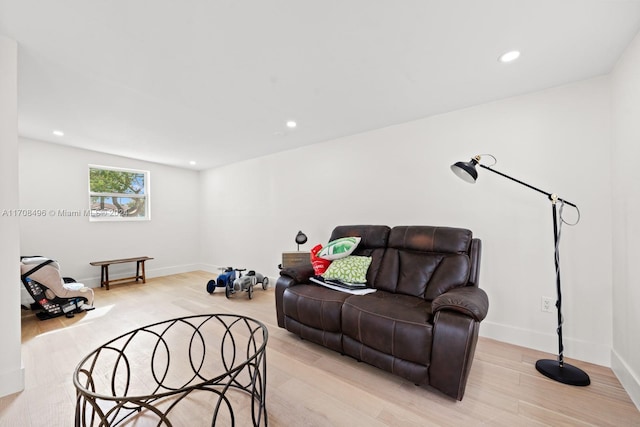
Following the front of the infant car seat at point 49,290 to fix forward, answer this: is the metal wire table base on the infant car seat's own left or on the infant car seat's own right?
on the infant car seat's own right

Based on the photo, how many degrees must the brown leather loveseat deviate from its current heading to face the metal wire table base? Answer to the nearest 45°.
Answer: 0° — it already faces it

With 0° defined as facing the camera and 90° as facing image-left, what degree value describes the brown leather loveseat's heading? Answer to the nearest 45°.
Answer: approximately 45°

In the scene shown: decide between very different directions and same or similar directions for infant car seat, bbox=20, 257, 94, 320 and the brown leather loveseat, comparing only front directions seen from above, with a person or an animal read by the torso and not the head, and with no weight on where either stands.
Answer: very different directions

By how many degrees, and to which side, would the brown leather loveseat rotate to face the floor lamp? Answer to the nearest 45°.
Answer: approximately 135° to its left

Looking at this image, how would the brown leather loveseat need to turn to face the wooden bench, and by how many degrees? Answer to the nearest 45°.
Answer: approximately 45° to its right

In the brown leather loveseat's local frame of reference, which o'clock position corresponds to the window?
The window is roughly at 2 o'clock from the brown leather loveseat.

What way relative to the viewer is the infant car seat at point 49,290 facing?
to the viewer's right

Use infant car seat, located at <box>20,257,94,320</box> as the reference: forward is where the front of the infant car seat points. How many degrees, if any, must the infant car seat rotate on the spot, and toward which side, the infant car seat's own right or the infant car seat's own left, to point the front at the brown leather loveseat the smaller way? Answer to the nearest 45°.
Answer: approximately 45° to the infant car seat's own right

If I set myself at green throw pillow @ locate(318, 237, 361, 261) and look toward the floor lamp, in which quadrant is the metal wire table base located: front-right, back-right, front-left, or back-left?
back-right

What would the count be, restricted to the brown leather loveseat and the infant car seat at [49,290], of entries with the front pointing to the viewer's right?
1

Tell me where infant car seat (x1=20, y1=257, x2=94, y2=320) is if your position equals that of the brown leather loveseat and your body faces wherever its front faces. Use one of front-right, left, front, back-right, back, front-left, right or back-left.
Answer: front-right
